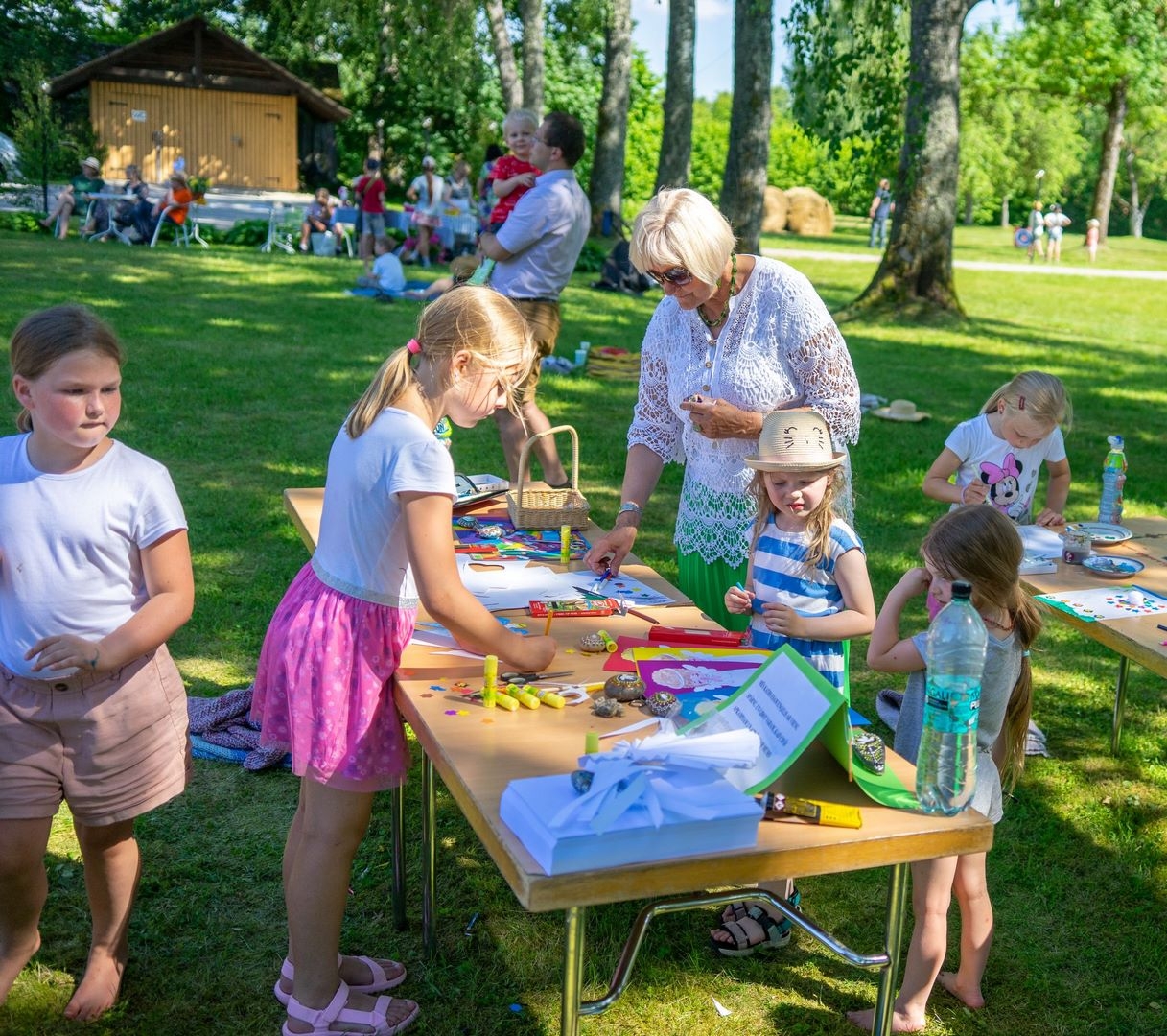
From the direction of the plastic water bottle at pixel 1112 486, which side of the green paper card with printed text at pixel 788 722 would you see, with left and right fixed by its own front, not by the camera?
back

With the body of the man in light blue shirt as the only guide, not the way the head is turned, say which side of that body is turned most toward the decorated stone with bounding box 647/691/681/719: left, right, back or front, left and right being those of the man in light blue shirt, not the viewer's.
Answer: left

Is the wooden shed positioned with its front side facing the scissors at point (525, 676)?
yes

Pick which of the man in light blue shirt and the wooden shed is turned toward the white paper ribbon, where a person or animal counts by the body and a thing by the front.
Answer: the wooden shed

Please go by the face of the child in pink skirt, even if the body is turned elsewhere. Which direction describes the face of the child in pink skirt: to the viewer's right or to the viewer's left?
to the viewer's right

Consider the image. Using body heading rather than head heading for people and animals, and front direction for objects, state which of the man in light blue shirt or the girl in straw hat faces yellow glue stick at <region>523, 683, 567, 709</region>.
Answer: the girl in straw hat

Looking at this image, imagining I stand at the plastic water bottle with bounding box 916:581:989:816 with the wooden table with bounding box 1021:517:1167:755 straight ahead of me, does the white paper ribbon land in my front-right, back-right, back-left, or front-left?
back-left

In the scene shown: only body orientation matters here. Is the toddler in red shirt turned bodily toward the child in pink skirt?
yes
